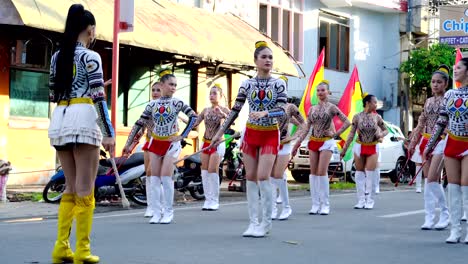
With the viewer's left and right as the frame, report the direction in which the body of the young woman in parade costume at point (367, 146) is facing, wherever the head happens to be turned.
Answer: facing the viewer

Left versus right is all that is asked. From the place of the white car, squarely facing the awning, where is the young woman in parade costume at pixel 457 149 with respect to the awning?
left

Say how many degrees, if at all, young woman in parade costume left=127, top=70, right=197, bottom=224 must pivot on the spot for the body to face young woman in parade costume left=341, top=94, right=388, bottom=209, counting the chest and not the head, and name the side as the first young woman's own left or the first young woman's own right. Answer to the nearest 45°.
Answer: approximately 135° to the first young woman's own left

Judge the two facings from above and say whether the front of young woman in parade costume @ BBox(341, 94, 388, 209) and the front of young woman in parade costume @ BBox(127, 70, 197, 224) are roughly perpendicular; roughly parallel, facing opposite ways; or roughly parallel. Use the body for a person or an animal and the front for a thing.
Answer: roughly parallel

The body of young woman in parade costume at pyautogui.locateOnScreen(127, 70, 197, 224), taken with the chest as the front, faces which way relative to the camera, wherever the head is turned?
toward the camera

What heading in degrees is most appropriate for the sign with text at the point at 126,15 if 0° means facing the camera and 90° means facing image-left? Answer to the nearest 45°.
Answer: approximately 0°

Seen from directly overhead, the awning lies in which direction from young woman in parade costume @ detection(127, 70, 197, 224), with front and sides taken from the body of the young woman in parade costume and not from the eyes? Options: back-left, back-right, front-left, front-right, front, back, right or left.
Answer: back

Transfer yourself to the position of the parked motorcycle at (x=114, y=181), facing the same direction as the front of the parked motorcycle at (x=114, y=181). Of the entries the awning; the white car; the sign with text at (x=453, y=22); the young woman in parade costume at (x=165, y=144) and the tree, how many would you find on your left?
1
